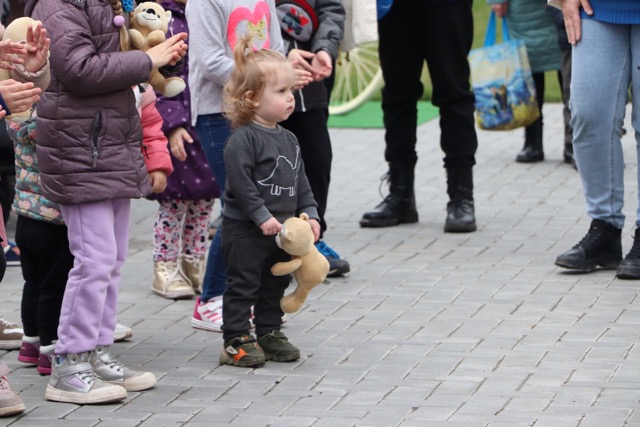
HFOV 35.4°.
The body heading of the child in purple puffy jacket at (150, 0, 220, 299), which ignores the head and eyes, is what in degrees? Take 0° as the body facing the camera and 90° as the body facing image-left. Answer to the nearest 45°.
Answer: approximately 315°

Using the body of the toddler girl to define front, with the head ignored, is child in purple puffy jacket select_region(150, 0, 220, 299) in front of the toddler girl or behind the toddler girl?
behind

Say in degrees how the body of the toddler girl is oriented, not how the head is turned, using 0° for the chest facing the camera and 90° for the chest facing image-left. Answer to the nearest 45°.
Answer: approximately 315°
